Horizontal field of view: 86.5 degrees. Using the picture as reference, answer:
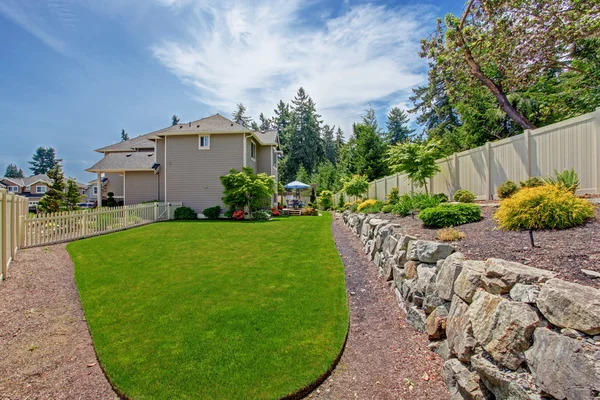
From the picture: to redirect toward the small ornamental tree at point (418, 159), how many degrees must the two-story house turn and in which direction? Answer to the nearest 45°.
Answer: approximately 135° to its left

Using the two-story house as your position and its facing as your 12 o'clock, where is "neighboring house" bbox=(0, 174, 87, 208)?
The neighboring house is roughly at 2 o'clock from the two-story house.

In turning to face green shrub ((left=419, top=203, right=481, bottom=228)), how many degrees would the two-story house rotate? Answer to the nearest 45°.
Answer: approximately 90° to its left

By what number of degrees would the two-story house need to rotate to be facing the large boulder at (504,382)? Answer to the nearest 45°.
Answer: approximately 90° to its left

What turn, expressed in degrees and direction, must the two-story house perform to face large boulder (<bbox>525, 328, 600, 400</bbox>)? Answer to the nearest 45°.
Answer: approximately 90° to its left

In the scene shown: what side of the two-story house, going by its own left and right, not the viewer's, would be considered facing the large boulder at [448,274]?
left

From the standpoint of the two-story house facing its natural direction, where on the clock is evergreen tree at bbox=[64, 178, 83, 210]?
The evergreen tree is roughly at 1 o'clock from the two-story house.

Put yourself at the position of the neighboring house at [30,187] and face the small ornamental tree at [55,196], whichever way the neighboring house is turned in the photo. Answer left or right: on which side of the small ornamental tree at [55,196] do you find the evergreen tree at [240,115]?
left

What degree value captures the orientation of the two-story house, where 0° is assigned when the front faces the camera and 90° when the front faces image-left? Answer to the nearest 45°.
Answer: approximately 90°
